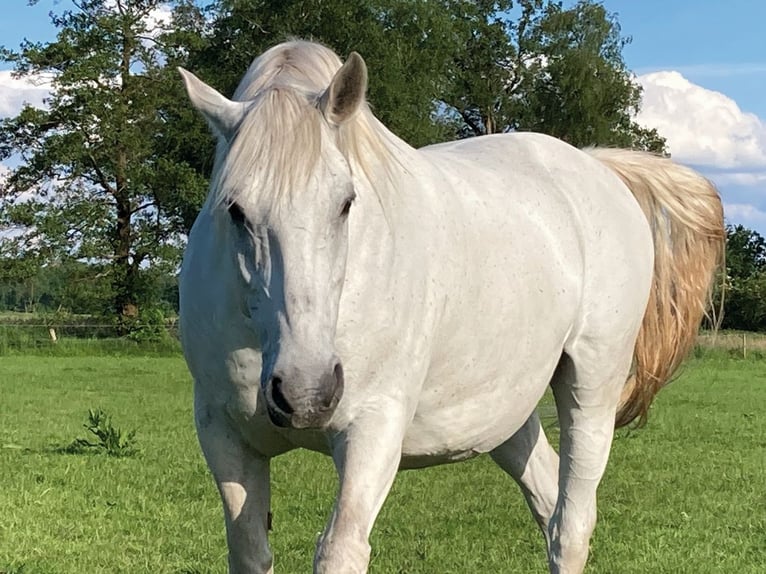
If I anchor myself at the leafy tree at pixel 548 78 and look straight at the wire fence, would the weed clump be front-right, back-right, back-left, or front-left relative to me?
front-left

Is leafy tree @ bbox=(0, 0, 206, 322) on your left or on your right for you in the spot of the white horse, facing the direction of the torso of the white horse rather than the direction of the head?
on your right

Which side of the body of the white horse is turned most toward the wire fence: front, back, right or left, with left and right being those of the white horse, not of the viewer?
right

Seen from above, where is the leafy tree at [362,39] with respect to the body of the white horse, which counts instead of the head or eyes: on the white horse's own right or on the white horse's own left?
on the white horse's own right

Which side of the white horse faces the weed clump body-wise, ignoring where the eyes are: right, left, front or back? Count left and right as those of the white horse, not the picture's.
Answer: right

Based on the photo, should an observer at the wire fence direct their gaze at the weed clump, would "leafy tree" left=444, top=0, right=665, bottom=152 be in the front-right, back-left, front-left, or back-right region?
back-left

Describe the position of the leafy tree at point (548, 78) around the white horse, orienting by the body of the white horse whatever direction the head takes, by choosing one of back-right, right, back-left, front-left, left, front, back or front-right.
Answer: back-right

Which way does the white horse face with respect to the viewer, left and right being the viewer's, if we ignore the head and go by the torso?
facing the viewer and to the left of the viewer
